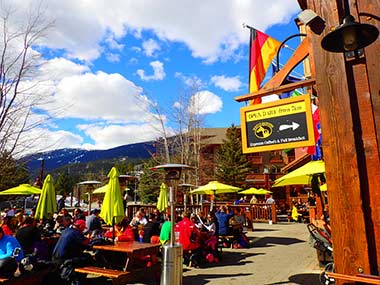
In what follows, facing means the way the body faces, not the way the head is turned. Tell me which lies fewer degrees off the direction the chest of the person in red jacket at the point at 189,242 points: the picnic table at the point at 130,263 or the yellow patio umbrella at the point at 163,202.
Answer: the yellow patio umbrella

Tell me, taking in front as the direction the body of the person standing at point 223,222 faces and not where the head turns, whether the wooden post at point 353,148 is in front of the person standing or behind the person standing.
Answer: behind

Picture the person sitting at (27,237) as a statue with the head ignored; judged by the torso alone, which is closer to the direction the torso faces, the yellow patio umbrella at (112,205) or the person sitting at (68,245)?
the yellow patio umbrella

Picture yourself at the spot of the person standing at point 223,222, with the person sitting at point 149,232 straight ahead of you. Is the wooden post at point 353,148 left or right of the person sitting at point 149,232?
left

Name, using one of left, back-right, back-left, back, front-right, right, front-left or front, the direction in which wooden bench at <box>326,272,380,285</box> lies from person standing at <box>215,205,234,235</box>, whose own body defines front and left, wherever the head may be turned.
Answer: back

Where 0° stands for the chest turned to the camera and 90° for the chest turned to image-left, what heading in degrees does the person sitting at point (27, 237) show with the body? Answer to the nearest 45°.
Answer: approximately 180°

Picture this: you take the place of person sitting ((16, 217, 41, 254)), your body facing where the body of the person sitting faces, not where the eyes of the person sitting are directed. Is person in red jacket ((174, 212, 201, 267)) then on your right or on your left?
on your right

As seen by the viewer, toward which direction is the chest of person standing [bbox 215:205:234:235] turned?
away from the camera

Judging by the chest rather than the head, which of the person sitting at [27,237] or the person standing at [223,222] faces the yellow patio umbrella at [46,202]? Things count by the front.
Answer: the person sitting at [27,237]

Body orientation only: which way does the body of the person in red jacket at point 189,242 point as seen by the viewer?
away from the camera

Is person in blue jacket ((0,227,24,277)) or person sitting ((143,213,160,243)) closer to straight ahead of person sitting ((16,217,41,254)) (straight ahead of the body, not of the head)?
the person sitting

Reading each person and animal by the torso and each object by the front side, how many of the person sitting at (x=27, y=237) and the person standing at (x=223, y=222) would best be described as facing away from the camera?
2
